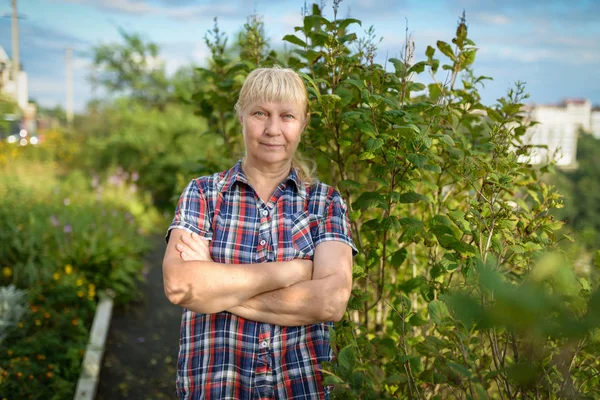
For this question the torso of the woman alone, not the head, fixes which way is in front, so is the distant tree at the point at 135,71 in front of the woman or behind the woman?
behind

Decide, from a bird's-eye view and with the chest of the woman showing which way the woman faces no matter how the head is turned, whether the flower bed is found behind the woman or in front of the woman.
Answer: behind

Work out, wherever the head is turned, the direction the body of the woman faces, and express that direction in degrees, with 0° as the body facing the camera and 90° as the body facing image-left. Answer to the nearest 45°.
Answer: approximately 0°

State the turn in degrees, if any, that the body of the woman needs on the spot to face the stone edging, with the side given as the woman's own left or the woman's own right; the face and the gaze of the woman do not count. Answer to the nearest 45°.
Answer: approximately 135° to the woman's own right
